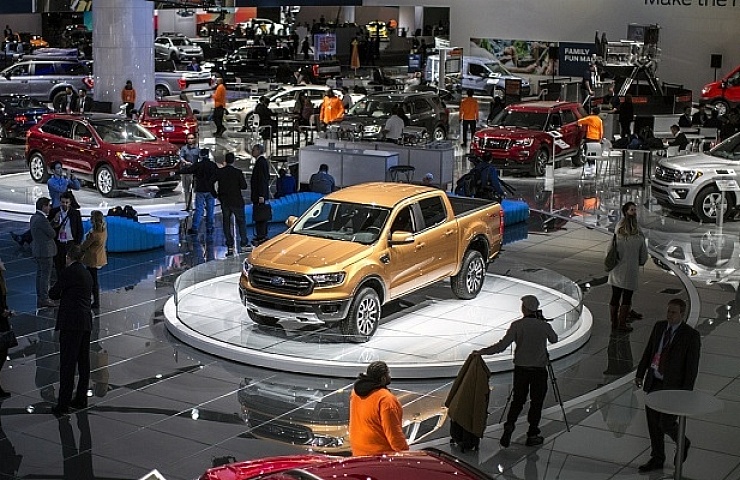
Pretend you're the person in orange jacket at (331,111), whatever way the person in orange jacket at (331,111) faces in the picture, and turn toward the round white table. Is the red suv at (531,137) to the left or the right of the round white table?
left

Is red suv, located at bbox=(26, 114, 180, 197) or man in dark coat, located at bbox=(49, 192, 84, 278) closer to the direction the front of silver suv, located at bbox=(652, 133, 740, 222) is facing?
the man in dark coat

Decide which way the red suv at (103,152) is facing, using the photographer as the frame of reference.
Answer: facing the viewer and to the right of the viewer

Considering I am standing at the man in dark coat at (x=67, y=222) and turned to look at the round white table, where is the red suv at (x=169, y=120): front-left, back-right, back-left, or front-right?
back-left

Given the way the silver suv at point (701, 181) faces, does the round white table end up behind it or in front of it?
in front

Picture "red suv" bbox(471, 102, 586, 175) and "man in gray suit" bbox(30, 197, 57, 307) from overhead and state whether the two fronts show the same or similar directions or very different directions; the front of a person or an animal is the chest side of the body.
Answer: very different directions

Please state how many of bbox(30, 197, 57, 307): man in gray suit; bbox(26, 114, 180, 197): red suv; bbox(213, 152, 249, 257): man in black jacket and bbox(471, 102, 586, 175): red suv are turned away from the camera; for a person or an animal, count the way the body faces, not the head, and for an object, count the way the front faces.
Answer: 1

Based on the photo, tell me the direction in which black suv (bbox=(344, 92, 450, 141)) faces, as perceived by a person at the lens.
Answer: facing the viewer and to the left of the viewer

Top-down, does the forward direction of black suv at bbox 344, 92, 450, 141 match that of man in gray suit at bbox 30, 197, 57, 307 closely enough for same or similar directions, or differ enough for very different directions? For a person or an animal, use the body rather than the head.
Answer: very different directions

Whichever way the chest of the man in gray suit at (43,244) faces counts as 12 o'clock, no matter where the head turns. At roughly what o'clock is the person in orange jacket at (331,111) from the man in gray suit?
The person in orange jacket is roughly at 10 o'clock from the man in gray suit.

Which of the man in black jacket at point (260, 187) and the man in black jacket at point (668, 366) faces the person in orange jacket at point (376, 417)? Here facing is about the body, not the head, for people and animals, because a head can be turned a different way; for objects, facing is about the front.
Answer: the man in black jacket at point (668, 366)

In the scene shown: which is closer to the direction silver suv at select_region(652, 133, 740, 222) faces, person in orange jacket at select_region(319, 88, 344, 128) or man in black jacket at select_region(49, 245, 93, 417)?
the man in black jacket

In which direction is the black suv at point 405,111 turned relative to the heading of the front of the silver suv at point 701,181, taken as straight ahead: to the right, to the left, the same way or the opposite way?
the same way

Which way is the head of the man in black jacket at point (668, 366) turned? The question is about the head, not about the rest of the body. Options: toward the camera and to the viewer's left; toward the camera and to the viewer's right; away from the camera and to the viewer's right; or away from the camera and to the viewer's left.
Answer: toward the camera and to the viewer's left

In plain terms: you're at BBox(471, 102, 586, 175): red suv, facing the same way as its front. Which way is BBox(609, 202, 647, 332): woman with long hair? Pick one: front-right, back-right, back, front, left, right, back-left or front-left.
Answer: front-left

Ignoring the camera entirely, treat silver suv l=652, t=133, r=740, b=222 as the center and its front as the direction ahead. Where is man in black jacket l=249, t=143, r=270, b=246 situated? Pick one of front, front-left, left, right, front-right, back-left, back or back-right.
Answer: front
